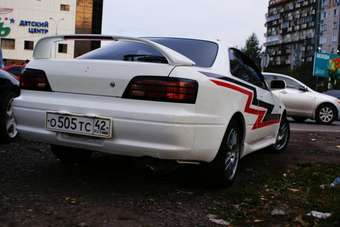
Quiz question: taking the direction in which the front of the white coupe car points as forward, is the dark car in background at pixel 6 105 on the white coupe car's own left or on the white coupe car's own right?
on the white coupe car's own left

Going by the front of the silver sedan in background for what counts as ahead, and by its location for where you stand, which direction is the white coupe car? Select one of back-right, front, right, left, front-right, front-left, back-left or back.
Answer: right

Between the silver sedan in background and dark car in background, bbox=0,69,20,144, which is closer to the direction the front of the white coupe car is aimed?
the silver sedan in background

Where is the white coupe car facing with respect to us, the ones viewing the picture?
facing away from the viewer and to the right of the viewer

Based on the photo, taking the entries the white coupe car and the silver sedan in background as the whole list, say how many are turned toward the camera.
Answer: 0

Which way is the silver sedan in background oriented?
to the viewer's right
